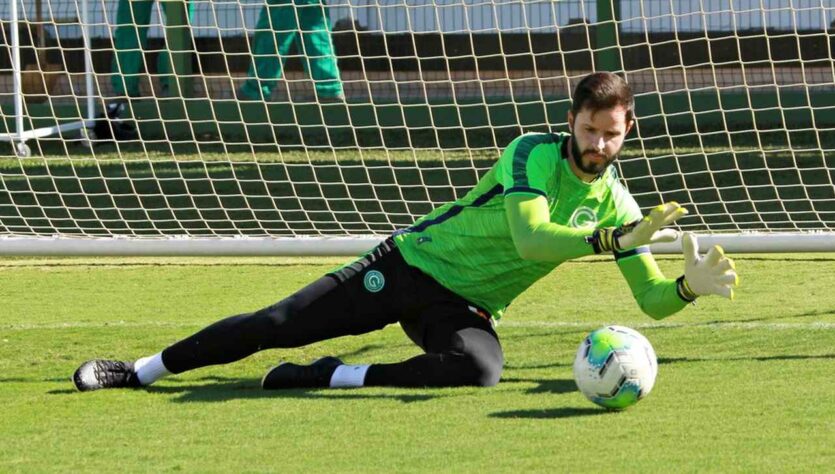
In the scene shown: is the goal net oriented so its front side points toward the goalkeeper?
yes

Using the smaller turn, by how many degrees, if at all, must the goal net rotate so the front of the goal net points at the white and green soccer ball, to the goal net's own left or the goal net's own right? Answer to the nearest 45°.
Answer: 0° — it already faces it

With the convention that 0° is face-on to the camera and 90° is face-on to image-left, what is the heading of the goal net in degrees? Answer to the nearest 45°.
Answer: approximately 0°

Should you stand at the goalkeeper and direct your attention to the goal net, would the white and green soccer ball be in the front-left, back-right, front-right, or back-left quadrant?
back-right
